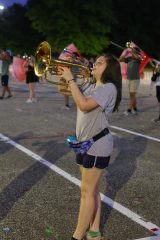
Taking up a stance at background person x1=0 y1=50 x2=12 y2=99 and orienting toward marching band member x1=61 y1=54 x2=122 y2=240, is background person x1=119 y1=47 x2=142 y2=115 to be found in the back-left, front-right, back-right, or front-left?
front-left

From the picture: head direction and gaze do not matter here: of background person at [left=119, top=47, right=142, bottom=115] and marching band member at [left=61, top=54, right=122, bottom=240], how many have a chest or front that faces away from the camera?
0

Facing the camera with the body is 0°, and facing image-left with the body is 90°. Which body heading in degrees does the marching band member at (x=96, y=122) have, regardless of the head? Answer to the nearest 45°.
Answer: approximately 90°

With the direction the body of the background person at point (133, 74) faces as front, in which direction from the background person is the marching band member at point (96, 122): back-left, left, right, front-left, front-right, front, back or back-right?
front-left

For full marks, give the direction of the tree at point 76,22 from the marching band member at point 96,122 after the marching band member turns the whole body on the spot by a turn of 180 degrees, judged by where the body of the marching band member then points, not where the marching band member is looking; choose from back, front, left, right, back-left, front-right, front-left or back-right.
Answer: left

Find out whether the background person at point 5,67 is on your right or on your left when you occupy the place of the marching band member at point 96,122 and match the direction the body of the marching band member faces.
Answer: on your right

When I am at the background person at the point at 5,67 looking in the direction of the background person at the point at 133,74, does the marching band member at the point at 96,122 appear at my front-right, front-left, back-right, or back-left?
front-right

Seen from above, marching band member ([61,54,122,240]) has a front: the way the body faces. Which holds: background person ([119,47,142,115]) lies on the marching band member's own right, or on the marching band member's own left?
on the marching band member's own right

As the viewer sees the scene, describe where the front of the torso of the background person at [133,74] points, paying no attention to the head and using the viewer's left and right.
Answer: facing the viewer and to the left of the viewer

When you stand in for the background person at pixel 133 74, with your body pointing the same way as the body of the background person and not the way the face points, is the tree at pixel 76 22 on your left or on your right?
on your right

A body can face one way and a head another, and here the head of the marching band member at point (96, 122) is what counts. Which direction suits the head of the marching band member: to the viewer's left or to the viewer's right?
to the viewer's left
